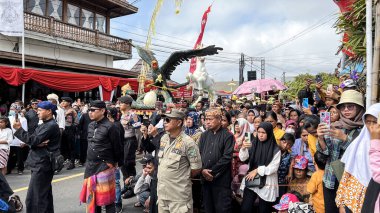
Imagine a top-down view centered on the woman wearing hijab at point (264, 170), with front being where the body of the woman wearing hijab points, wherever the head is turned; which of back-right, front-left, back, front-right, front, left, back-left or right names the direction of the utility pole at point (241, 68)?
back-right

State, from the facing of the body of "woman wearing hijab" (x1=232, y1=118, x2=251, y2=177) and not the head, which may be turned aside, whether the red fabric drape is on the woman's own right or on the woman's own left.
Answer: on the woman's own right

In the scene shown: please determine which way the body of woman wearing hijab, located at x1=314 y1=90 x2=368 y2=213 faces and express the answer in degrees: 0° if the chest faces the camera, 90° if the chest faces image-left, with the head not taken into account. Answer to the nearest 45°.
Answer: approximately 45°

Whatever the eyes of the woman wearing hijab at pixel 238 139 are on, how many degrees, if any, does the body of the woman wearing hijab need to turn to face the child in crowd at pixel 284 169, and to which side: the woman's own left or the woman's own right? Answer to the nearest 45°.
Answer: approximately 90° to the woman's own left

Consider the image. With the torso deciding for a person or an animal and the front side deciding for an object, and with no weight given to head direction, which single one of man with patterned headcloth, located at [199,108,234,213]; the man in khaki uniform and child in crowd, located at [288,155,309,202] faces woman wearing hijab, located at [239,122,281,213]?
the child in crowd

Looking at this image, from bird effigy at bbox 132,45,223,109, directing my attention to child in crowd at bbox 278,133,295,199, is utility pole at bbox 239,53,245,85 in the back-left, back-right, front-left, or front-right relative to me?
back-left

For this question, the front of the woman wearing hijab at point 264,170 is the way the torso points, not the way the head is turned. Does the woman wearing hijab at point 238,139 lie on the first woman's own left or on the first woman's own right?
on the first woman's own right

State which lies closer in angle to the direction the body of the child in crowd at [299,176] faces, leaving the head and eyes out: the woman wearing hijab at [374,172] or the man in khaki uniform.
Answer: the man in khaki uniform

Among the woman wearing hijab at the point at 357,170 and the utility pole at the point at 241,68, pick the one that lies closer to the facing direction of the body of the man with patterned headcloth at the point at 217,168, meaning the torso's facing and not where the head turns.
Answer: the woman wearing hijab
